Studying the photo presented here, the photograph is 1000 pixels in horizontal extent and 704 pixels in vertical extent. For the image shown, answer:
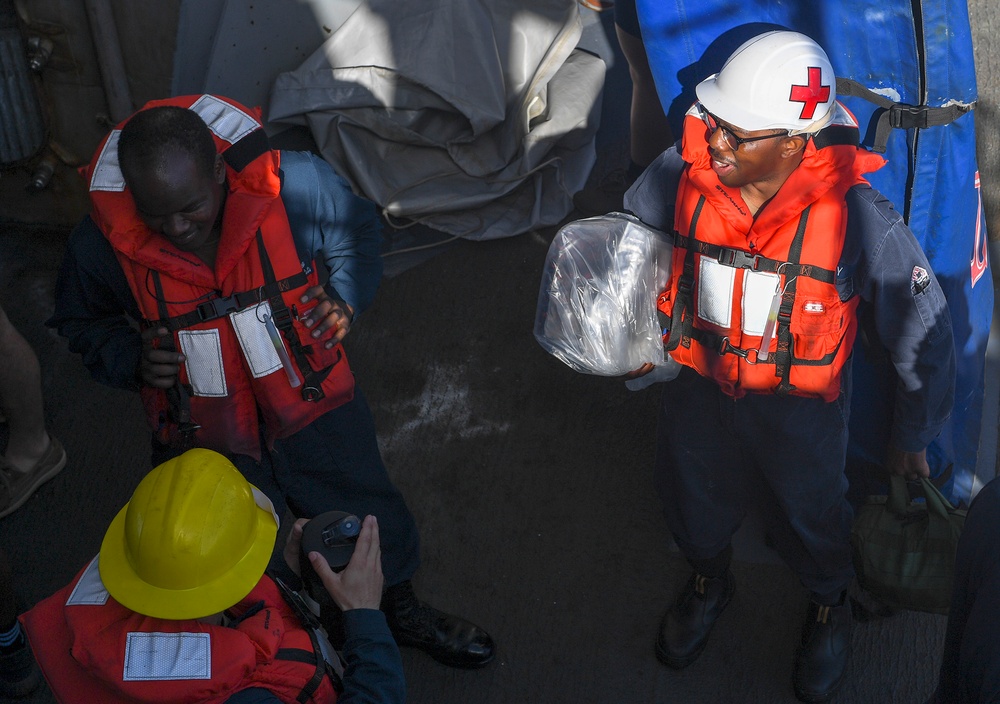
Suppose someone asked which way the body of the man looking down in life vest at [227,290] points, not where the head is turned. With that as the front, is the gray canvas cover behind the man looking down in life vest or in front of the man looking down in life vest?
behind

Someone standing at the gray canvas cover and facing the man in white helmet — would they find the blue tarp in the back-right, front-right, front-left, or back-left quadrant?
front-left

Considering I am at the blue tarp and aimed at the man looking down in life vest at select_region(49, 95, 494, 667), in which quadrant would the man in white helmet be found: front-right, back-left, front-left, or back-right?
front-left

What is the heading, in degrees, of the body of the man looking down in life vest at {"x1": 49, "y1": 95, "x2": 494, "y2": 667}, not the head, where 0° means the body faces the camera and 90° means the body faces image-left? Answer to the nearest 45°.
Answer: approximately 0°

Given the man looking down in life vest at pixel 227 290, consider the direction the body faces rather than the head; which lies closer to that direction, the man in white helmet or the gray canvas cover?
the man in white helmet

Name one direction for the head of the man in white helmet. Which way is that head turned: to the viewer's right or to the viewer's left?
to the viewer's left

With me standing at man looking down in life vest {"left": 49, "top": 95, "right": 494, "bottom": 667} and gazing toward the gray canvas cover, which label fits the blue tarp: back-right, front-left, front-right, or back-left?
front-right

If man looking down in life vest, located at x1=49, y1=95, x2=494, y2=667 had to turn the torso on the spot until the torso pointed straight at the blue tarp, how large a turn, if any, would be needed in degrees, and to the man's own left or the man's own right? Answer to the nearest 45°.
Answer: approximately 90° to the man's own left

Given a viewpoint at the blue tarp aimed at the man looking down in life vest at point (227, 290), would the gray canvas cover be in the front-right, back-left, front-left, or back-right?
front-right

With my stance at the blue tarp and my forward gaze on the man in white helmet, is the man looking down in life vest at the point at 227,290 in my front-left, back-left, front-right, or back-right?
front-right

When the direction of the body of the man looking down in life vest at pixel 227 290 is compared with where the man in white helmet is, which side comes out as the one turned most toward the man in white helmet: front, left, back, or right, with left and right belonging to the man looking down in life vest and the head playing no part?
left
